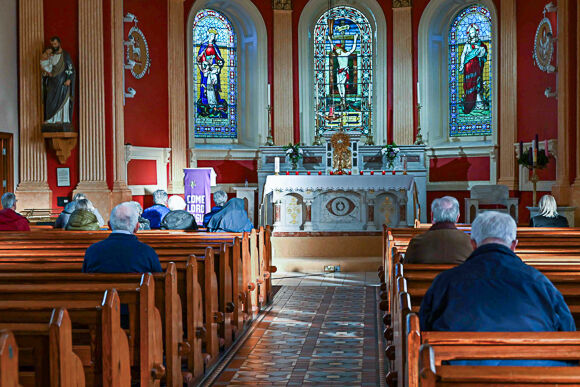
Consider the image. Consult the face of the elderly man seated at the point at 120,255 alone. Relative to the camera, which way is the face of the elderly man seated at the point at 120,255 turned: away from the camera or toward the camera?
away from the camera

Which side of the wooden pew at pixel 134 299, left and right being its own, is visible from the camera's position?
back

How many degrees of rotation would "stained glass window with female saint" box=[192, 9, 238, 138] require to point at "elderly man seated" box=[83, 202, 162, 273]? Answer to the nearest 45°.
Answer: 0° — it already faces them

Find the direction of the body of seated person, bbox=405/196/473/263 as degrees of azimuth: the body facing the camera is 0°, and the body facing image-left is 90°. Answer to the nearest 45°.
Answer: approximately 180°

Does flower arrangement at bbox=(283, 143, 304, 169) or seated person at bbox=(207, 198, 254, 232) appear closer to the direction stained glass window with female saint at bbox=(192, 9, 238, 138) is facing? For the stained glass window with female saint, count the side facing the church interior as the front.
the seated person

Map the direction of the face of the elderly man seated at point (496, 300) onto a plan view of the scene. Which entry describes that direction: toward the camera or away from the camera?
away from the camera

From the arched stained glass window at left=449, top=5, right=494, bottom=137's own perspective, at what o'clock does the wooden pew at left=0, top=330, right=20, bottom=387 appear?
The wooden pew is roughly at 12 o'clock from the arched stained glass window.

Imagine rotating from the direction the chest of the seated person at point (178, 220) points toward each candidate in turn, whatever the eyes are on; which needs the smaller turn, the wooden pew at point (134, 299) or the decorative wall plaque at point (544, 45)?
the decorative wall plaque

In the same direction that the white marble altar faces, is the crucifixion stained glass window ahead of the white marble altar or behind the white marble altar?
behind

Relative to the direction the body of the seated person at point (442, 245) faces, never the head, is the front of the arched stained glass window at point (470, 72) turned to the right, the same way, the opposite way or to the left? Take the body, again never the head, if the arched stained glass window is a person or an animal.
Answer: the opposite way

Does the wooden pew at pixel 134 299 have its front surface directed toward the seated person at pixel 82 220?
yes

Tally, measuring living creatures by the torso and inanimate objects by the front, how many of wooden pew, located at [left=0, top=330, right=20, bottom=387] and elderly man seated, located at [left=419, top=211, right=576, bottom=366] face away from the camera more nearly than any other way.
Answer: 2
